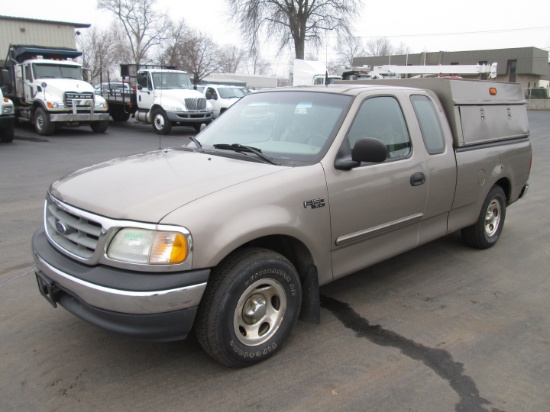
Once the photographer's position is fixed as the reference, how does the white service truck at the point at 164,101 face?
facing the viewer and to the right of the viewer

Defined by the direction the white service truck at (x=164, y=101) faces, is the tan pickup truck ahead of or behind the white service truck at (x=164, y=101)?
ahead

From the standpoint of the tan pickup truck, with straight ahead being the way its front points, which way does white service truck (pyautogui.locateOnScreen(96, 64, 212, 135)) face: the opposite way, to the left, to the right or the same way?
to the left

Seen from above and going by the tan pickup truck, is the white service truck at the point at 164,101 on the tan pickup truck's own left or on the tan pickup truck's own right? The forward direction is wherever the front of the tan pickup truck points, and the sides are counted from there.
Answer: on the tan pickup truck's own right

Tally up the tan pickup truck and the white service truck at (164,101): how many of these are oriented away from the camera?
0

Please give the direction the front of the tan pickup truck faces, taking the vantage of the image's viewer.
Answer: facing the viewer and to the left of the viewer
